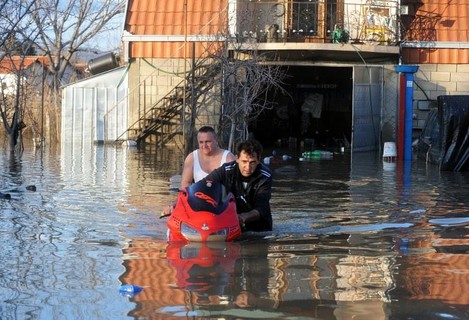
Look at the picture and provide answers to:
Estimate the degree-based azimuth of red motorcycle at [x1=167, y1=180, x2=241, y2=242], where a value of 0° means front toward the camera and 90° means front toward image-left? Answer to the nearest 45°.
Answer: approximately 0°

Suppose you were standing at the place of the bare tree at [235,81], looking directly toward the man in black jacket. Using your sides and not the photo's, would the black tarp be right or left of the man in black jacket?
left

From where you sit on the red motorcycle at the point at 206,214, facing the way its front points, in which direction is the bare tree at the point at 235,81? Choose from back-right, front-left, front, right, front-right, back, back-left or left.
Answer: back

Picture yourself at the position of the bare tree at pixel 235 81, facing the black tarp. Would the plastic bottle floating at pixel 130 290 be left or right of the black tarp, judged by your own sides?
right

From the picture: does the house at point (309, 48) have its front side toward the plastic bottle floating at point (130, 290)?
yes

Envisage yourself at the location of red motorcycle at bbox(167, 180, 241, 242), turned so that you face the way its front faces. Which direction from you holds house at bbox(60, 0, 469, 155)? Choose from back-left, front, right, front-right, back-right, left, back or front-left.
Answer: back

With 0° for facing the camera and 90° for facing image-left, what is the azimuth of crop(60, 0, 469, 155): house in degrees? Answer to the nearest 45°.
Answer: approximately 0°

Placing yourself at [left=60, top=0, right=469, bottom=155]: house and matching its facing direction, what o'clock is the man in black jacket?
The man in black jacket is roughly at 12 o'clock from the house.

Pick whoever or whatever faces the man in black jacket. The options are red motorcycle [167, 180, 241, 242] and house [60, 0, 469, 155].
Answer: the house

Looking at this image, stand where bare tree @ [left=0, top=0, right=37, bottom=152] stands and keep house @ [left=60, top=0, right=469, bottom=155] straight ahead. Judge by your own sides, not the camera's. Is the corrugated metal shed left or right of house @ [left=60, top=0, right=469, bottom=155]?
left

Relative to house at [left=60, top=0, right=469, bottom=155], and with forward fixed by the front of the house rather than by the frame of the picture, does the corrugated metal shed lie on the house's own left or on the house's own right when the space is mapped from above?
on the house's own right

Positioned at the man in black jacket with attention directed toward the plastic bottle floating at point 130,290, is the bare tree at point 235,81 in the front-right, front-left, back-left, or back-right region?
back-right

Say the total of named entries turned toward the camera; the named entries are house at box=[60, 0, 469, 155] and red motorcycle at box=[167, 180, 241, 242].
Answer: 2
